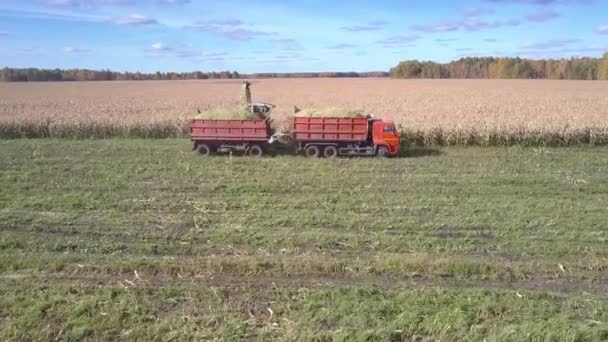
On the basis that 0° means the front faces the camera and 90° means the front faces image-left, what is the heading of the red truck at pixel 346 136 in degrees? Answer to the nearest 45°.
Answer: approximately 270°

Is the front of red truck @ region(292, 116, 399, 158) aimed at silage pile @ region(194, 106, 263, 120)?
no

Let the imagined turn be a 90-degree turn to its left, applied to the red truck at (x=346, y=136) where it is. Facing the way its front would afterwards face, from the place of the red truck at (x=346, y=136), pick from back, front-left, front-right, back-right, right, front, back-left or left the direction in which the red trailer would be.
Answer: left
